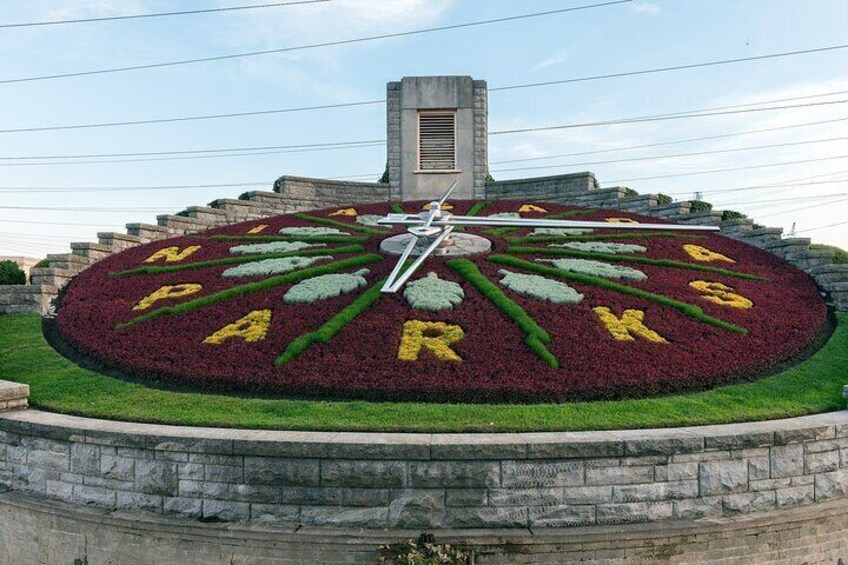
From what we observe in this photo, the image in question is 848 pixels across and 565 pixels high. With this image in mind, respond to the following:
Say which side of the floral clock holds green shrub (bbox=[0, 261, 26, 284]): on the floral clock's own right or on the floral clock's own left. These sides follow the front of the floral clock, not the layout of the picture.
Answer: on the floral clock's own right

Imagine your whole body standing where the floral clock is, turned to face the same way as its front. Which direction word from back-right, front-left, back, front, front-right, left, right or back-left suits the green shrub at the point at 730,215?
back-left

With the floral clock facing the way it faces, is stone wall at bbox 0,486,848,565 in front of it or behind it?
in front

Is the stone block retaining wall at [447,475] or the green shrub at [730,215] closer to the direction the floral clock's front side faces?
the stone block retaining wall

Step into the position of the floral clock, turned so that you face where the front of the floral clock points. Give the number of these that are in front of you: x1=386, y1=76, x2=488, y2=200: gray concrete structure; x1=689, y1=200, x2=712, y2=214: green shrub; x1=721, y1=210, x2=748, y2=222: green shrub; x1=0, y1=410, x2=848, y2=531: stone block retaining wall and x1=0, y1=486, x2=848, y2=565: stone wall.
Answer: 2

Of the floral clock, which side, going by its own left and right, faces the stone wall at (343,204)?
back

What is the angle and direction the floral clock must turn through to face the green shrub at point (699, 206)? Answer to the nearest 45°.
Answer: approximately 135° to its left

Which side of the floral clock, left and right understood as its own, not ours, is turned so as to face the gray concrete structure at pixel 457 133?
back

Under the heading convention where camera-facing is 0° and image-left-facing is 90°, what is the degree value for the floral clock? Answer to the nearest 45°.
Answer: approximately 0°

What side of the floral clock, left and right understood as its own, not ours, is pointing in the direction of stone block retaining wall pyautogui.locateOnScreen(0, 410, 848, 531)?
front
